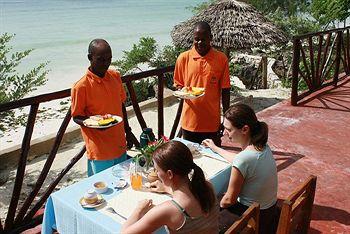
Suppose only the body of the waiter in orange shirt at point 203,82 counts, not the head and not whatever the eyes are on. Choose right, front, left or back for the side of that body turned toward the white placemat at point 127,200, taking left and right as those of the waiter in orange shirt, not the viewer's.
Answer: front

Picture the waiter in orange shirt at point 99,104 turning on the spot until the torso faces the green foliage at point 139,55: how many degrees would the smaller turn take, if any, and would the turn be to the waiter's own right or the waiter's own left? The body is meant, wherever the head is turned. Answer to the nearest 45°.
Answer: approximately 135° to the waiter's own left

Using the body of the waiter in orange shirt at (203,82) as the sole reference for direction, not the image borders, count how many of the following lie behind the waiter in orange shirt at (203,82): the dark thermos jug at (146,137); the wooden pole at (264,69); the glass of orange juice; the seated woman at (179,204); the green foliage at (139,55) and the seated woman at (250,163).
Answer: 2

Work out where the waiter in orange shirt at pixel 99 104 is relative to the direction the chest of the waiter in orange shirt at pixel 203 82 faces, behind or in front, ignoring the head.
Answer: in front

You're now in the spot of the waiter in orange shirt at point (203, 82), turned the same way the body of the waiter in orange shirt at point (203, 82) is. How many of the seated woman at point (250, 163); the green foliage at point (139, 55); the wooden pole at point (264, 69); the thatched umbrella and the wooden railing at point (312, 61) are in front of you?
1

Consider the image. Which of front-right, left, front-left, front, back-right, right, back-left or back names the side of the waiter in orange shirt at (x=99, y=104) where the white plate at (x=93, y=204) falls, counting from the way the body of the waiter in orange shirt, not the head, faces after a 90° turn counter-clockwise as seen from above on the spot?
back-right

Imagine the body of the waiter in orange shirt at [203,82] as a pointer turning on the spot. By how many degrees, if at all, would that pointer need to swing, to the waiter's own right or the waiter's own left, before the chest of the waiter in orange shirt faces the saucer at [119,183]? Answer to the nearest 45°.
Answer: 0° — they already face it

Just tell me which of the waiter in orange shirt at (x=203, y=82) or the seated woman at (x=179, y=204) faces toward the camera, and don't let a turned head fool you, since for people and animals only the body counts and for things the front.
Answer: the waiter in orange shirt

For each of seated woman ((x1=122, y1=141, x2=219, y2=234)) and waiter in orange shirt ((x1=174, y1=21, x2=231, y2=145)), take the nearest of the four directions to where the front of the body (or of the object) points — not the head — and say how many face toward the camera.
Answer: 1

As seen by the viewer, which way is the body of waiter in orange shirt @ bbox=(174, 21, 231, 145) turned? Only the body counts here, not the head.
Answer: toward the camera

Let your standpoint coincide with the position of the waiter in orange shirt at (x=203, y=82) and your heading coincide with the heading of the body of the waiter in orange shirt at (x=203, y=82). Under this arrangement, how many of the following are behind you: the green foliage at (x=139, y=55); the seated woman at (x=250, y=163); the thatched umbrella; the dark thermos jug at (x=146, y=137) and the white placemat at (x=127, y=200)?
2

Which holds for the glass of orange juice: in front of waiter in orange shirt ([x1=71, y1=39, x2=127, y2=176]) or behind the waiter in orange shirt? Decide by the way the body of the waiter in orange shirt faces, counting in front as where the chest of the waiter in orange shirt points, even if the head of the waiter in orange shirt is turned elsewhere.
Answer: in front

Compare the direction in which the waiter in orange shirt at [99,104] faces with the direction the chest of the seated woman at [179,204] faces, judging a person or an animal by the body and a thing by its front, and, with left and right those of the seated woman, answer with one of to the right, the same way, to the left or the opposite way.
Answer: the opposite way

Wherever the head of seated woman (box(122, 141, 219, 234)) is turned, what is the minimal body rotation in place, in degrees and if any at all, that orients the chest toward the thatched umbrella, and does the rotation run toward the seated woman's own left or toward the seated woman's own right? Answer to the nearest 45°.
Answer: approximately 45° to the seated woman's own right

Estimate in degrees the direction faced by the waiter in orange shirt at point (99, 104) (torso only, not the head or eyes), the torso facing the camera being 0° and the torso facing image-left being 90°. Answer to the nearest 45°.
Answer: approximately 315°

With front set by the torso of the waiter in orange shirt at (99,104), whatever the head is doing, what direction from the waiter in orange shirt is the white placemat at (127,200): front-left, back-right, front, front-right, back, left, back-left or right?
front-right

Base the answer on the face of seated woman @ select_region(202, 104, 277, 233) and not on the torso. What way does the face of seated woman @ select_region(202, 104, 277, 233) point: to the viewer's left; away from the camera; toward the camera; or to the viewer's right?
to the viewer's left
